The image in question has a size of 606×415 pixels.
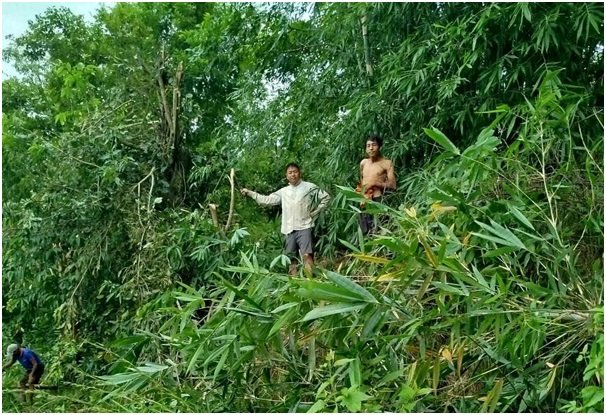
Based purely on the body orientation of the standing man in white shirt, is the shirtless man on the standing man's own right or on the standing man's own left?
on the standing man's own left

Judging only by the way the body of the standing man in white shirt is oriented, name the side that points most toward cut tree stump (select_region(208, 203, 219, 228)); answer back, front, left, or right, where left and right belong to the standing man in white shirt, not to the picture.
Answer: right

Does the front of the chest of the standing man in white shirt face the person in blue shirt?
no

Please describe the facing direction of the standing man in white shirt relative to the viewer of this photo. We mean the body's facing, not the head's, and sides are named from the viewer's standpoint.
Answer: facing the viewer
